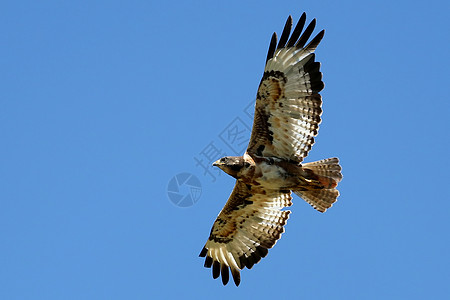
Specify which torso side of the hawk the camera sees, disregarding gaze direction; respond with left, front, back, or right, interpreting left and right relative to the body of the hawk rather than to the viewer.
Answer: left
